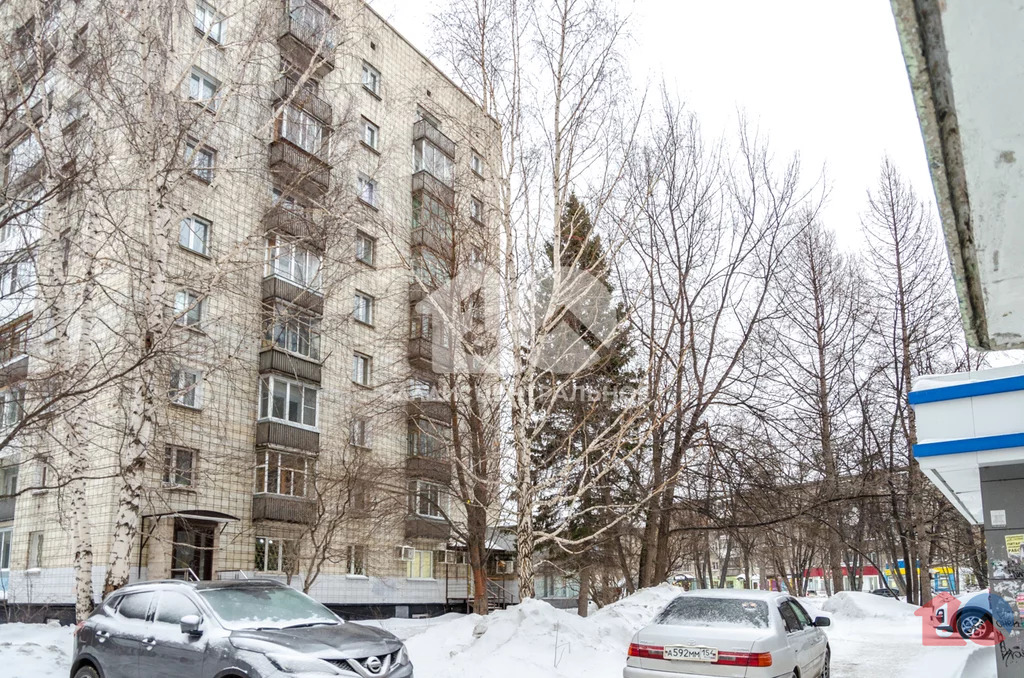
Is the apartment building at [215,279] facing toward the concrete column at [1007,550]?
yes

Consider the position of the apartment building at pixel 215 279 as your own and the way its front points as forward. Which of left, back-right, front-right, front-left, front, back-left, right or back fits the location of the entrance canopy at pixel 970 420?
front

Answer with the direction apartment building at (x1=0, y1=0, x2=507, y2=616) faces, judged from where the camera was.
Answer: facing the viewer and to the right of the viewer

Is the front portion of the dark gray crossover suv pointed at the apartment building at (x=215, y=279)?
no

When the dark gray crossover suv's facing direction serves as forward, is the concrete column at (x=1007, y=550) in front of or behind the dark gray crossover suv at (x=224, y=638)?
in front

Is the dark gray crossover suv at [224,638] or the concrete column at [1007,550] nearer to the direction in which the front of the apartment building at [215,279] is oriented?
the concrete column

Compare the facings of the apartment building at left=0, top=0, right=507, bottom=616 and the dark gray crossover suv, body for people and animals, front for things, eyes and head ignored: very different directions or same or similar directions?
same or similar directions

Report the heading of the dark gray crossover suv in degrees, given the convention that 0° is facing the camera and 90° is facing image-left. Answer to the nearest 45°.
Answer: approximately 315°

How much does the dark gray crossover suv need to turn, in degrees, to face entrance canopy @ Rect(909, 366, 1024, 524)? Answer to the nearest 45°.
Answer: approximately 45° to its left

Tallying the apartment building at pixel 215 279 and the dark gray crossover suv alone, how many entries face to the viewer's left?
0
